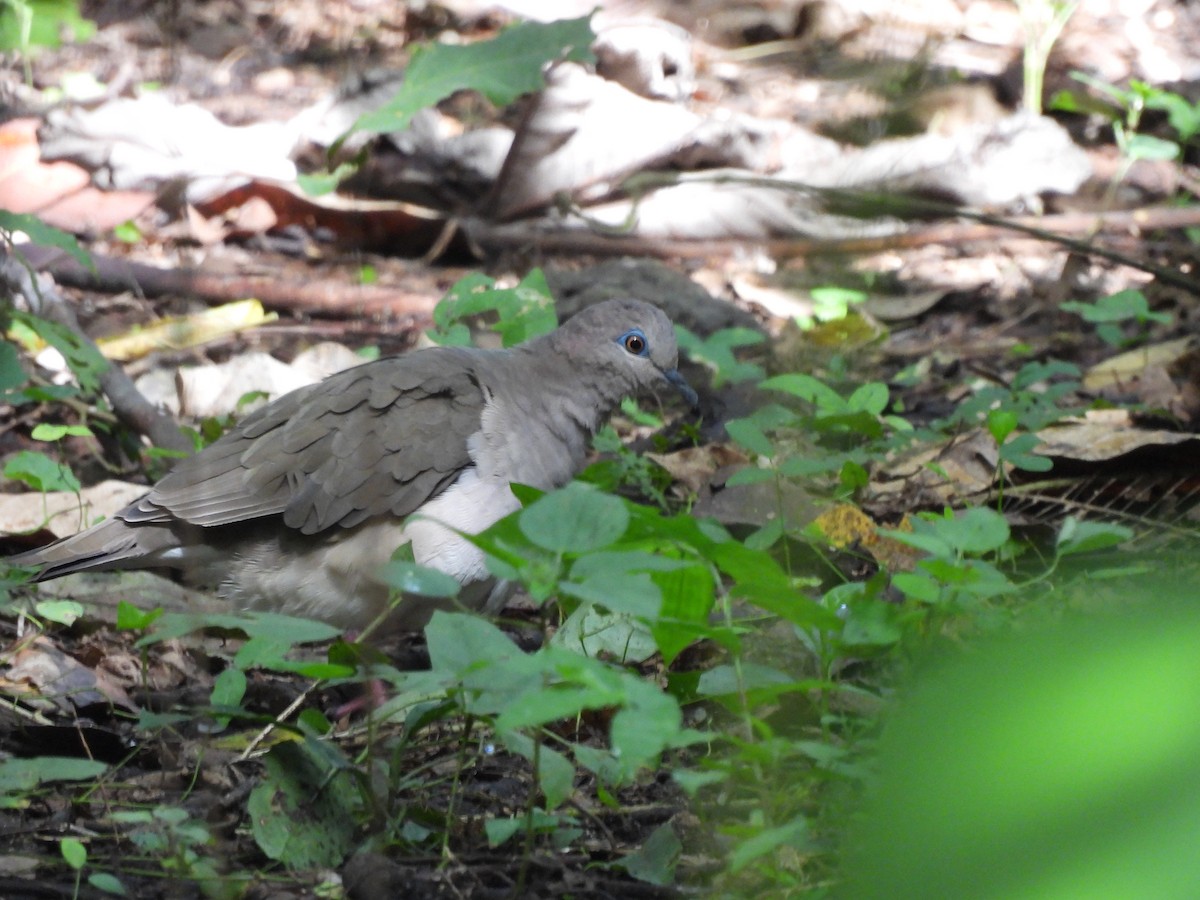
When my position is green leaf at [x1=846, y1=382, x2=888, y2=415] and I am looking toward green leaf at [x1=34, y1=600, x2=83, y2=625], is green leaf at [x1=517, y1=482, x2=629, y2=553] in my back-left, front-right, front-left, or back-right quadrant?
front-left

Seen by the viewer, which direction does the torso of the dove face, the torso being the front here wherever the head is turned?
to the viewer's right

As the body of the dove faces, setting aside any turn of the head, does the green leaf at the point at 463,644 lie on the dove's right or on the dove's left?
on the dove's right

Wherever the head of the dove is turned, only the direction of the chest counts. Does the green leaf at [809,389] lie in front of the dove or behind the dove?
in front

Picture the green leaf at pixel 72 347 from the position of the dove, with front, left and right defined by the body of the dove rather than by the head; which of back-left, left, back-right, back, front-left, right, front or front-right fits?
back-left

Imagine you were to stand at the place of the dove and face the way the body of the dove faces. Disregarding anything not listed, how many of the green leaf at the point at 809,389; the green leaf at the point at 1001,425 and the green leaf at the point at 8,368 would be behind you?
1

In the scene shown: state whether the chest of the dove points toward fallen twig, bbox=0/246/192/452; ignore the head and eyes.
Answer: no

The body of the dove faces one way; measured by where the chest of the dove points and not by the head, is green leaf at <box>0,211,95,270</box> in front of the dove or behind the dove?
behind

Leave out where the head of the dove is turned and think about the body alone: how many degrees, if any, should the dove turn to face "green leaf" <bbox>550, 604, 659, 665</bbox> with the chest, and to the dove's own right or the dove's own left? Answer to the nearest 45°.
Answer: approximately 45° to the dove's own right

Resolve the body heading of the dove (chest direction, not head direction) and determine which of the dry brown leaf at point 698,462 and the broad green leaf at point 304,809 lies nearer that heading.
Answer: the dry brown leaf

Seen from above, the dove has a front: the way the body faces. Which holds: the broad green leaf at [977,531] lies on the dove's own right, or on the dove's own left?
on the dove's own right

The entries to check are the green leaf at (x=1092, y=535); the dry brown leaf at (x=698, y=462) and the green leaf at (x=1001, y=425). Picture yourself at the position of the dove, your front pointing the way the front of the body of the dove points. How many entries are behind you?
0

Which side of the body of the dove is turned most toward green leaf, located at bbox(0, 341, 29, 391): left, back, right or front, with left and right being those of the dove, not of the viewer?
back

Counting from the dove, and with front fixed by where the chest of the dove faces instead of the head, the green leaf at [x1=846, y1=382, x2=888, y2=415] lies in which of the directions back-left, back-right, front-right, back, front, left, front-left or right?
front
